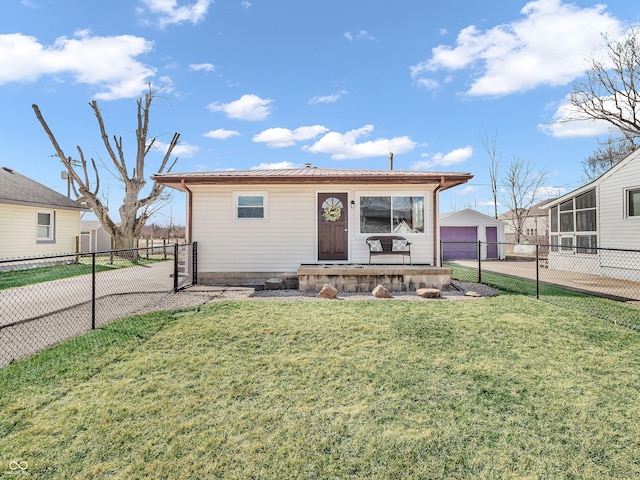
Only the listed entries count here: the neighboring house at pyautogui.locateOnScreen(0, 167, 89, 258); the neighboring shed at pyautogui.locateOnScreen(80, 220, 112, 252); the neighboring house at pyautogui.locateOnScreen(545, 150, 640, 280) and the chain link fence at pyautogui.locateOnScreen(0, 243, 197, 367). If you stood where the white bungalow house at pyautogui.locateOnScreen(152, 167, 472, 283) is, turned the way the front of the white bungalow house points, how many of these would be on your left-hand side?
1

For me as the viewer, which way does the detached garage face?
facing the viewer

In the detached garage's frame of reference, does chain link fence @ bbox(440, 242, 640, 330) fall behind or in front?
in front

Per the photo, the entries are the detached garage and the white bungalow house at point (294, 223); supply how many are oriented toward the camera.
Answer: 2

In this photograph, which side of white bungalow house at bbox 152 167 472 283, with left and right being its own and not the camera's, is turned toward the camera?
front

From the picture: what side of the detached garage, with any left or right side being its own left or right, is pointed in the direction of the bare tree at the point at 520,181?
back

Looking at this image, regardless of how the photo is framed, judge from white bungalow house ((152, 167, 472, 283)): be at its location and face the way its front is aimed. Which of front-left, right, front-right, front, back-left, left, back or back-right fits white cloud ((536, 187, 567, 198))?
back-left

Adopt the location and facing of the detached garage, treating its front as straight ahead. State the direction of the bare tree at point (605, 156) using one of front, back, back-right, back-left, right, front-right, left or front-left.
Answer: back-left
